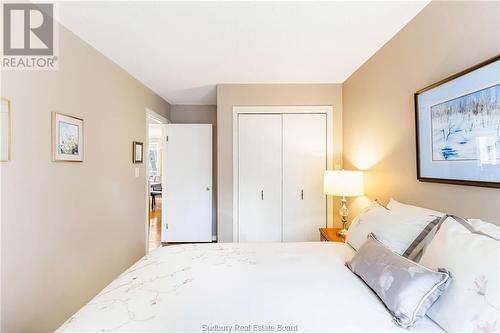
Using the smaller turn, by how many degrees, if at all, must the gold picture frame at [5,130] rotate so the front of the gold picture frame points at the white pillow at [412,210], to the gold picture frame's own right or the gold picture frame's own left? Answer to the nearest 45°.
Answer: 0° — it already faces it

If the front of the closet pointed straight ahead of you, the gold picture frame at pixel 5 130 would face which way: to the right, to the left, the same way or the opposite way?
to the left

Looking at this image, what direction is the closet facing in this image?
toward the camera

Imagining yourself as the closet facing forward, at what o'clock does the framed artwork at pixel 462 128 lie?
The framed artwork is roughly at 11 o'clock from the closet.

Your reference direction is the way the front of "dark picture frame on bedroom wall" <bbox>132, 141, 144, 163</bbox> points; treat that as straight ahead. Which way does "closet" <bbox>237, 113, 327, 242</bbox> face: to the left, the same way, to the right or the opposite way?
to the right

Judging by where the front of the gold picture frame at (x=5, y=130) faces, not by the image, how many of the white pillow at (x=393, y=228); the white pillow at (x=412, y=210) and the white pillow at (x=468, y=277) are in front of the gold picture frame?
3

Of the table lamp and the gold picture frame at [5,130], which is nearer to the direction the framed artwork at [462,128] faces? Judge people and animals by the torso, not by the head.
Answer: the gold picture frame

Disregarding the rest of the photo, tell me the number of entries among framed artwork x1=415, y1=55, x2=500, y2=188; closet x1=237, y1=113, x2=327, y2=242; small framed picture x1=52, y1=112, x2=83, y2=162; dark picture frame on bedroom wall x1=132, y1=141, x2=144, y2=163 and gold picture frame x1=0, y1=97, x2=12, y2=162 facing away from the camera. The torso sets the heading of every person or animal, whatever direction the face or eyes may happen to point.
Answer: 0

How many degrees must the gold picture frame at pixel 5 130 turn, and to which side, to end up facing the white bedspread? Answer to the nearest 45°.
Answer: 0° — it already faces it

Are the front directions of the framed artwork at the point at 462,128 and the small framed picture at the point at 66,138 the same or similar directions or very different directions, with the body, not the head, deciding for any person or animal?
very different directions

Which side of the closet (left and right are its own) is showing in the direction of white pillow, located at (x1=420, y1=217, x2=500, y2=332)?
front

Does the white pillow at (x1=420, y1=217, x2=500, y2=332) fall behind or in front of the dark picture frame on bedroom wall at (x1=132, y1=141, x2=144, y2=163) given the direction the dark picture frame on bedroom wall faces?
in front

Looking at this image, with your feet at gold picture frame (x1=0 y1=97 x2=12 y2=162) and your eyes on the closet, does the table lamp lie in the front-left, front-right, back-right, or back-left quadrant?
front-right

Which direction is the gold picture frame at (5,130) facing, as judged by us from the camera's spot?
facing the viewer and to the right of the viewer

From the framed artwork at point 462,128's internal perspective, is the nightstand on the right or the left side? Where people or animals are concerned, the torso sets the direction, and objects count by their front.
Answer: on its right

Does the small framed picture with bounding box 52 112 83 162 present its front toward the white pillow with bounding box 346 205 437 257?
yes

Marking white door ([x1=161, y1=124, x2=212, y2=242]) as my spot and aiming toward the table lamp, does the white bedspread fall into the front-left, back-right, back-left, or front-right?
front-right
